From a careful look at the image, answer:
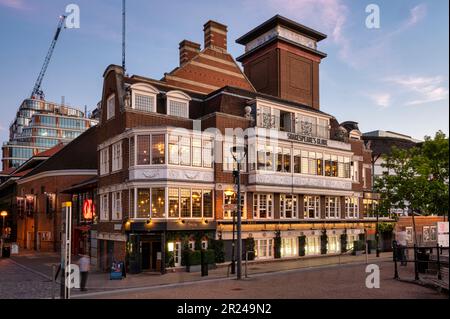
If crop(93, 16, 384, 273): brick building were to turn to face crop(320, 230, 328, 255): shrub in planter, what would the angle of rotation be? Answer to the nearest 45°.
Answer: approximately 90° to its left

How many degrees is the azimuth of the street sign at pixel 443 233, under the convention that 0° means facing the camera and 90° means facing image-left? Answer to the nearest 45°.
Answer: approximately 0°

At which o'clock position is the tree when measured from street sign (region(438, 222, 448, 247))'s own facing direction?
The tree is roughly at 6 o'clock from the street sign.

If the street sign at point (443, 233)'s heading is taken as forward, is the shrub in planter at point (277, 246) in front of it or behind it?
behind

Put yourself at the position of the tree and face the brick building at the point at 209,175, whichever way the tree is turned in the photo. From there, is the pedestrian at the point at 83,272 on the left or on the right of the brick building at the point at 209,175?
left

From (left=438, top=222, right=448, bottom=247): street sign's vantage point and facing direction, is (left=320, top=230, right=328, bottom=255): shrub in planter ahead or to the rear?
to the rear

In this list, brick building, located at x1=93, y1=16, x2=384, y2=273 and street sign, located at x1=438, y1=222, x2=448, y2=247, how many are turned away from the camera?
0

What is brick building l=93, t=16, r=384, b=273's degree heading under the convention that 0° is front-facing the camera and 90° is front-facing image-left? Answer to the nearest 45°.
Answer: approximately 315°

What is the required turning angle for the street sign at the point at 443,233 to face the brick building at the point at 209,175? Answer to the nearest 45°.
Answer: approximately 135° to its right

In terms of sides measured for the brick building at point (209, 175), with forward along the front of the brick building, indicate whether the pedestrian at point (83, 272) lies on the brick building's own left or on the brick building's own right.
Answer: on the brick building's own right
